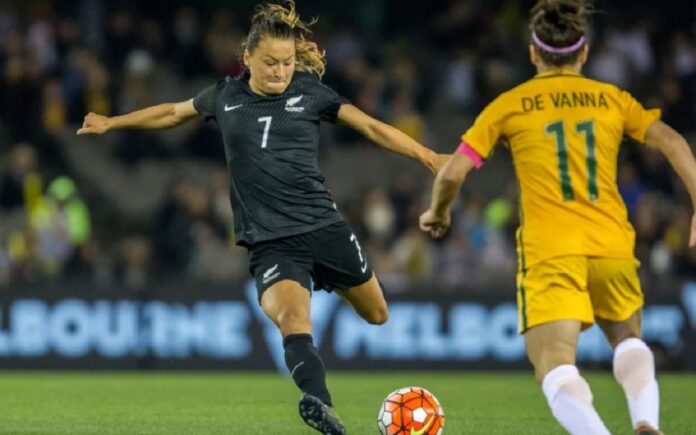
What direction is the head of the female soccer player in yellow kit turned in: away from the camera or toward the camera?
away from the camera

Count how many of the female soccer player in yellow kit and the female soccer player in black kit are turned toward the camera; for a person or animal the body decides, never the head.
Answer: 1

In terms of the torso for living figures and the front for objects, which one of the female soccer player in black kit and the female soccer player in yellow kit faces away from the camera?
the female soccer player in yellow kit

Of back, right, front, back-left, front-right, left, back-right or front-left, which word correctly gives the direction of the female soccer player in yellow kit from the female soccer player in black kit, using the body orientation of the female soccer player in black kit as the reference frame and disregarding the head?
front-left

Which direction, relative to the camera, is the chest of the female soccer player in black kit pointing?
toward the camera

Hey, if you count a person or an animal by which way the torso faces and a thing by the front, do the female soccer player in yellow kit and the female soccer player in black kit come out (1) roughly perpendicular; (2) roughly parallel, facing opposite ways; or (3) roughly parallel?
roughly parallel, facing opposite ways

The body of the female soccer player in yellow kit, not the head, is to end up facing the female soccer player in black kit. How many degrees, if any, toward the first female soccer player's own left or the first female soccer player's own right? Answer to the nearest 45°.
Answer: approximately 45° to the first female soccer player's own left

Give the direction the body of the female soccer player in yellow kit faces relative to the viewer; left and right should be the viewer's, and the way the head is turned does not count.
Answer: facing away from the viewer
